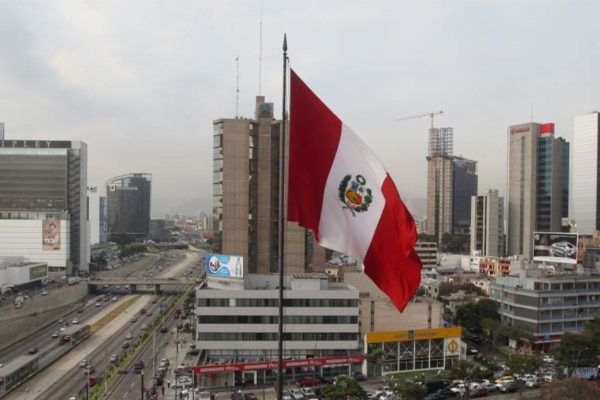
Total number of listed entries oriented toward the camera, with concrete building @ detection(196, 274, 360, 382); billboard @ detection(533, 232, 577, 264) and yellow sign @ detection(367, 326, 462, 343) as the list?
3

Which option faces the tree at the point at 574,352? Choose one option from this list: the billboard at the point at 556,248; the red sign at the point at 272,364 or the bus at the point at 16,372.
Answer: the billboard

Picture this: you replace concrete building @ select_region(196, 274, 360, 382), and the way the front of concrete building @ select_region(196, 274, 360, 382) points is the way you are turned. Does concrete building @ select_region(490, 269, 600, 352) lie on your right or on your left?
on your left

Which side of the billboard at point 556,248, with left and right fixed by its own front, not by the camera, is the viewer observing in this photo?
front

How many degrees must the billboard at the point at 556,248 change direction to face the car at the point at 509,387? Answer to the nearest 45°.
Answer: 0° — it already faces it

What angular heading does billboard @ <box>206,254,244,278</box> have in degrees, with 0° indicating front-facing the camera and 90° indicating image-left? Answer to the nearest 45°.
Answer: approximately 0°

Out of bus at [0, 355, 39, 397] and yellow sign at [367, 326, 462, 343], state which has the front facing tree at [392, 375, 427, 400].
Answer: the yellow sign

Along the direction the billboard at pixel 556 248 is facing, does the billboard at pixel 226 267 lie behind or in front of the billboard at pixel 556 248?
in front

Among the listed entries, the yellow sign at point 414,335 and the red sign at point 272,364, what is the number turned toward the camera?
2

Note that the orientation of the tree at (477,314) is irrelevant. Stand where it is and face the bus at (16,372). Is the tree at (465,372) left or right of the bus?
left

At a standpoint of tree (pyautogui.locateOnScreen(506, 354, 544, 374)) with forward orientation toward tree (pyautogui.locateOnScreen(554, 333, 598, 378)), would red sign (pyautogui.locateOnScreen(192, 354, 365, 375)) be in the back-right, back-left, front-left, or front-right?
back-left

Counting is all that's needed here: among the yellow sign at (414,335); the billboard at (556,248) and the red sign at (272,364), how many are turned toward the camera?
3

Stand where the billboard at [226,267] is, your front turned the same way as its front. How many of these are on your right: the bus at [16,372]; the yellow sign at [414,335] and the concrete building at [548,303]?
1

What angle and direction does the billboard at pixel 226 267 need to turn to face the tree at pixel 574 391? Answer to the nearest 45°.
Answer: approximately 45° to its left

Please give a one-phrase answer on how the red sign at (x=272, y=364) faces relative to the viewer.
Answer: facing the viewer

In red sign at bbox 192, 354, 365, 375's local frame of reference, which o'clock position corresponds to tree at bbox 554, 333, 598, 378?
The tree is roughly at 9 o'clock from the red sign.
